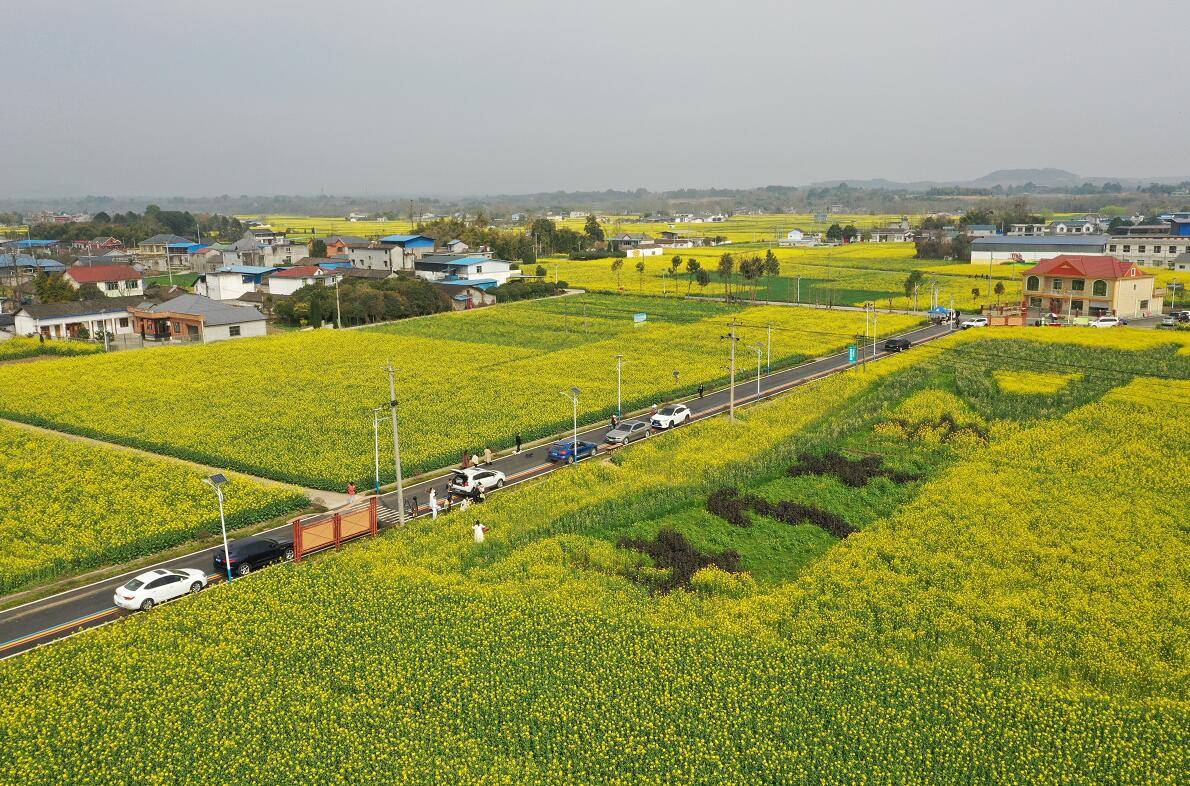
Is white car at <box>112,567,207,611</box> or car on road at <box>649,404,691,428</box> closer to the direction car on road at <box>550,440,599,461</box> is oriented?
the car on road

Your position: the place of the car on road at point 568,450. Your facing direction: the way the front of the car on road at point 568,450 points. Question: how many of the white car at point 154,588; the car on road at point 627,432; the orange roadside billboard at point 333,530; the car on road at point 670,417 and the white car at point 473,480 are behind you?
3

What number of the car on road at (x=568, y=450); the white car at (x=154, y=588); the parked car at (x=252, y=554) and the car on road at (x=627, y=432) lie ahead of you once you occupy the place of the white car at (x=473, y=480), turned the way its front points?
2

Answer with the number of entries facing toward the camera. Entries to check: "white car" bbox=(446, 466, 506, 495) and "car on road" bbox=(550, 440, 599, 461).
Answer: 0

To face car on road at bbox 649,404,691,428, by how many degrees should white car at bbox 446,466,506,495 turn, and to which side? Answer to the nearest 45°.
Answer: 0° — it already faces it

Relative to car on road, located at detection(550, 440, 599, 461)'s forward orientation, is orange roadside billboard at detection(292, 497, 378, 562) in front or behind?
behind

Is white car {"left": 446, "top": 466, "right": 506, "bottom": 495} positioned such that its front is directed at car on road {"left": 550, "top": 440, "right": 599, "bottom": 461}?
yes

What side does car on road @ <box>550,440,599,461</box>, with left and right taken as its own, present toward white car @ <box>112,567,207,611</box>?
back

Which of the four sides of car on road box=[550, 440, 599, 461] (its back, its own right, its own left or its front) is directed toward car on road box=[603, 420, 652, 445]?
front

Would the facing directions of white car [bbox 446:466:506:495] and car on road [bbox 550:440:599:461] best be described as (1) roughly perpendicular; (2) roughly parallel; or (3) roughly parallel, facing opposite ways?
roughly parallel

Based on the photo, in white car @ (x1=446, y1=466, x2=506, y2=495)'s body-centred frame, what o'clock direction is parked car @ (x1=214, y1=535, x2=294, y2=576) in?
The parked car is roughly at 6 o'clock from the white car.

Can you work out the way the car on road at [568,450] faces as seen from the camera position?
facing away from the viewer and to the right of the viewer

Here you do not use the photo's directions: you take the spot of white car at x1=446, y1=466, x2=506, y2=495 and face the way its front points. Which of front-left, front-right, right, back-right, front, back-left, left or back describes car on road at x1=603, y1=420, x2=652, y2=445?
front

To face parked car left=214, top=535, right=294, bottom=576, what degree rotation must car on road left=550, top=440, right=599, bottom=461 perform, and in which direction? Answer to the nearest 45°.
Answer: approximately 180°
